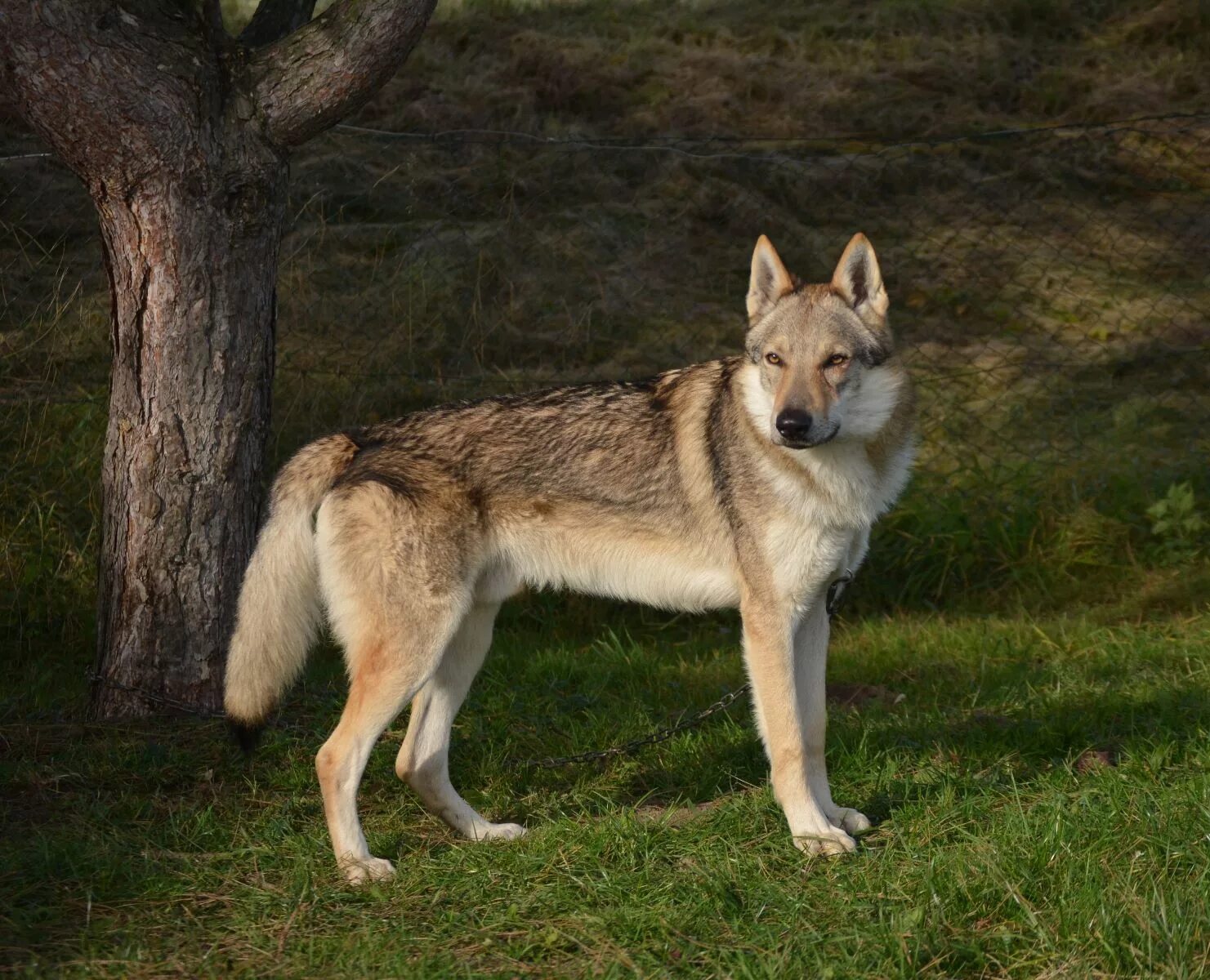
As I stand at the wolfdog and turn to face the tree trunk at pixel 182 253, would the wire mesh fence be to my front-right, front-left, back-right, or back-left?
front-right

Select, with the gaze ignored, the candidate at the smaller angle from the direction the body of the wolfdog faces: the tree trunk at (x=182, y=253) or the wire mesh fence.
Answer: the wire mesh fence

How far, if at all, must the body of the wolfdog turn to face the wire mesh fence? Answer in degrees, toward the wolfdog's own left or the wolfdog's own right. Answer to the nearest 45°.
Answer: approximately 90° to the wolfdog's own left

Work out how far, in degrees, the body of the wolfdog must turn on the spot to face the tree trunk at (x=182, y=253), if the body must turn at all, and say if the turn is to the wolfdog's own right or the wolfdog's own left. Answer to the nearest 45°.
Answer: approximately 135° to the wolfdog's own left

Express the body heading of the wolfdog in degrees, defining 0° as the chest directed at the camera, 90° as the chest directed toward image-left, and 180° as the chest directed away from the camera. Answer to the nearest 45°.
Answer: approximately 270°
